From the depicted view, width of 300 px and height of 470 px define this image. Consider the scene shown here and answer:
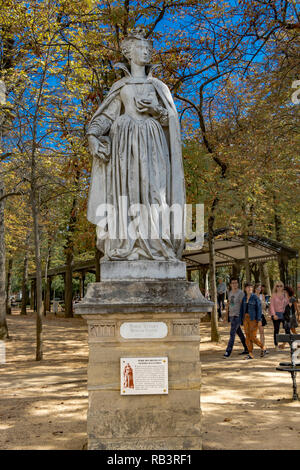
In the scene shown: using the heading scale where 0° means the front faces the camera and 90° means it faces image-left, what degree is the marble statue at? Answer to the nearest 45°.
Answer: approximately 0°

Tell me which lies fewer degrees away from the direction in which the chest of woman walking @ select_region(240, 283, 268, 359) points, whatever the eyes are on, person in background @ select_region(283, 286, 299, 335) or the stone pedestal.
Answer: the stone pedestal

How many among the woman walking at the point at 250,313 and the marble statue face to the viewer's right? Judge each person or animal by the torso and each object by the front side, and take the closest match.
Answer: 0

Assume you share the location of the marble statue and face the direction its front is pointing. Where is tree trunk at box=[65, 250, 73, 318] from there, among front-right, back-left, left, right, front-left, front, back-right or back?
back

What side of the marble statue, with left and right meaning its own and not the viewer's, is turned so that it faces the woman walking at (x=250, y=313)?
back

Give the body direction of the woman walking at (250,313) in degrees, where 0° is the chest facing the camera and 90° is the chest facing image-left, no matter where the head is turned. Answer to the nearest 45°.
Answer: approximately 45°

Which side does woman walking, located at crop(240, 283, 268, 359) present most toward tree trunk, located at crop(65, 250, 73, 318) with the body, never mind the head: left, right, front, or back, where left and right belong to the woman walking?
right

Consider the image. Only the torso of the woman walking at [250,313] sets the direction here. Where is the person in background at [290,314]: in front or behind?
behind

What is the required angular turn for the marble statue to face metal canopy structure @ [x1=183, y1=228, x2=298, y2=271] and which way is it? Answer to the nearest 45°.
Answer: approximately 180°

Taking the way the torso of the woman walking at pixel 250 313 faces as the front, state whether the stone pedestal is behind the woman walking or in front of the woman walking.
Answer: in front

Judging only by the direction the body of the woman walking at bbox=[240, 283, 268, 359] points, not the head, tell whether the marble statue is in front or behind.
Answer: in front

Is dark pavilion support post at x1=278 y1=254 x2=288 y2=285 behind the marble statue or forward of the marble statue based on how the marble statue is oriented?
behind

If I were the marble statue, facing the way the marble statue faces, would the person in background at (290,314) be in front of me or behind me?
behind
